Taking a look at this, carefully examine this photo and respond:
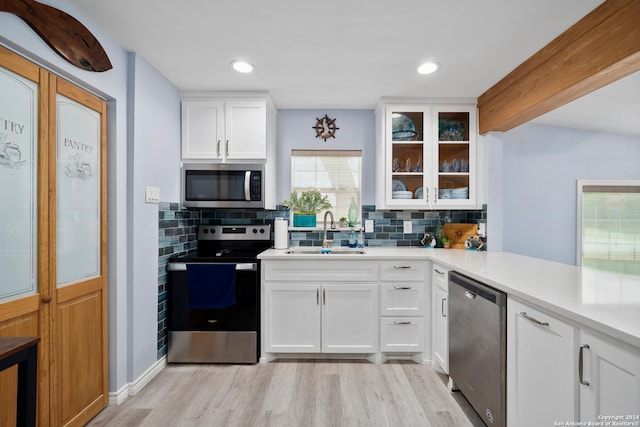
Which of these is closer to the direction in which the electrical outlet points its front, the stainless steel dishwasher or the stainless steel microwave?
the stainless steel dishwasher

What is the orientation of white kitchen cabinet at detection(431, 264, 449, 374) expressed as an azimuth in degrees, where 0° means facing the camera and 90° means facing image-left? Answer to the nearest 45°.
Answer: approximately 45°

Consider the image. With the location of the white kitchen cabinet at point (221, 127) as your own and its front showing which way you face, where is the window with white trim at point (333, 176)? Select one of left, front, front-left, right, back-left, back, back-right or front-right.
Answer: left

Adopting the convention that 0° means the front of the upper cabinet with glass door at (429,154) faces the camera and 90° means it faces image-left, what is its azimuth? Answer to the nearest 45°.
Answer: approximately 0°

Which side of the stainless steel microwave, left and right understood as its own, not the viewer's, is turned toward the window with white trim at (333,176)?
left

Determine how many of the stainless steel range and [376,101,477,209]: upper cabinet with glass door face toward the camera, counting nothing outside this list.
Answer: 2

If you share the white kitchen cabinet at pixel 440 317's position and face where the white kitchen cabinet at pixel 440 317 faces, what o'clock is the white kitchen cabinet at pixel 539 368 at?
the white kitchen cabinet at pixel 539 368 is roughly at 10 o'clock from the white kitchen cabinet at pixel 440 317.

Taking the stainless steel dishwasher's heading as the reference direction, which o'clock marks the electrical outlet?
The electrical outlet is roughly at 3 o'clock from the stainless steel dishwasher.

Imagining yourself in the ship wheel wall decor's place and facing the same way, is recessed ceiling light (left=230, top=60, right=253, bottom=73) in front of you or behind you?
in front

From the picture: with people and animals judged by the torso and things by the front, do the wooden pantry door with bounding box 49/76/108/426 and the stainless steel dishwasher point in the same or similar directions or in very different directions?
very different directions

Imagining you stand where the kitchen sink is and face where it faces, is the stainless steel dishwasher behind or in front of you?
in front
